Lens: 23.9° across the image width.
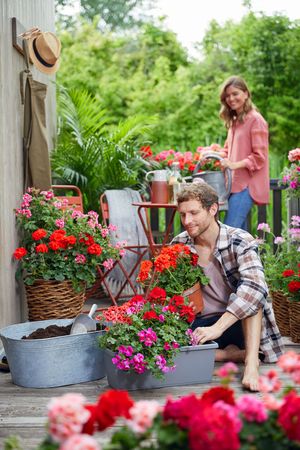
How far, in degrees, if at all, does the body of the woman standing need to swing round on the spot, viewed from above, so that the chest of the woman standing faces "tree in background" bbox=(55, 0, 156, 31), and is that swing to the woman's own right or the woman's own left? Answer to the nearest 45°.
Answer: approximately 135° to the woman's own right

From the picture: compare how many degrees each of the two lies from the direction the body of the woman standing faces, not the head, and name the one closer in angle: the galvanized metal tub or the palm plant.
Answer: the galvanized metal tub

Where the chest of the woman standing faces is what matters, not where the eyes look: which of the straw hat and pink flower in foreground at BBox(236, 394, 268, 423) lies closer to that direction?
the straw hat

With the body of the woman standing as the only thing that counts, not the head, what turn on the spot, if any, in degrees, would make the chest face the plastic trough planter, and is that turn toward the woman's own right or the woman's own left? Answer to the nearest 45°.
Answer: approximately 45° to the woman's own left

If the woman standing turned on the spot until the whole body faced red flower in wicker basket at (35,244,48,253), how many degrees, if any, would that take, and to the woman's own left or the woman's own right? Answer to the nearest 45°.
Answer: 0° — they already face it

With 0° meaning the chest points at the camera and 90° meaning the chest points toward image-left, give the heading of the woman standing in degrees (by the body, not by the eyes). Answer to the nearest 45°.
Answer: approximately 45°

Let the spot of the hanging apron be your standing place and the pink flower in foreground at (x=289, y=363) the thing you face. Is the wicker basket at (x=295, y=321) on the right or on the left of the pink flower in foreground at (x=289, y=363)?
left

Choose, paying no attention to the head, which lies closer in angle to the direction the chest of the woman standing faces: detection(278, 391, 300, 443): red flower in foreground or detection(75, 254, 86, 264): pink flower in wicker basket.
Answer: the pink flower in wicker basket

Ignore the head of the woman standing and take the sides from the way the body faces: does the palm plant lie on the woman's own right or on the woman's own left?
on the woman's own right

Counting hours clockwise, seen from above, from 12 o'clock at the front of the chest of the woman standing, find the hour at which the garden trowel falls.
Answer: The garden trowel is roughly at 11 o'clock from the woman standing.

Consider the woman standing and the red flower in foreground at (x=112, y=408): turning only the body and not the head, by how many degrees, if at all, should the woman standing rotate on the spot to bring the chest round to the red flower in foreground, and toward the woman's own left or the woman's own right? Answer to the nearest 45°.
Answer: approximately 45° to the woman's own left
